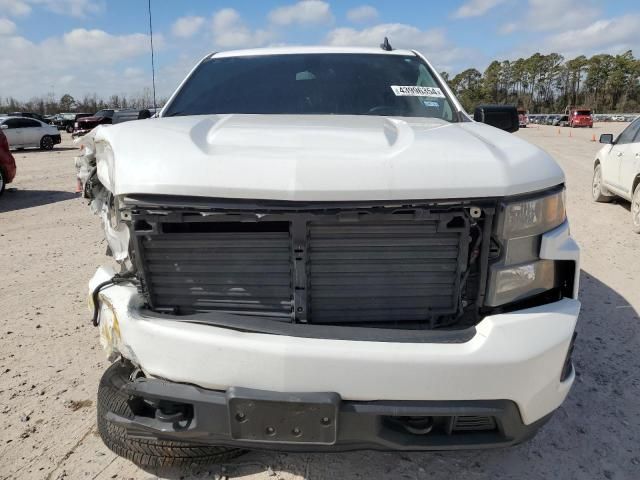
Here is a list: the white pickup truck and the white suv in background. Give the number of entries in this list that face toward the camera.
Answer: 1

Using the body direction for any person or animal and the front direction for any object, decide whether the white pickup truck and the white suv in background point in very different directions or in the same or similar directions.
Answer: very different directions

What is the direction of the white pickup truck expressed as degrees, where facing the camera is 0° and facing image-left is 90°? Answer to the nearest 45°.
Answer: approximately 0°

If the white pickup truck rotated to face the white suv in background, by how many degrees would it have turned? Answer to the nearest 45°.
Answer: approximately 135° to its left

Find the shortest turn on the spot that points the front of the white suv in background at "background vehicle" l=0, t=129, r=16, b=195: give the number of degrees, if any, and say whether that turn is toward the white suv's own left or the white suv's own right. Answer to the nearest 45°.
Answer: approximately 45° to the white suv's own left

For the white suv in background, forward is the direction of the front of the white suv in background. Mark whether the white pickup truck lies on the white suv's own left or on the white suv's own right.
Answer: on the white suv's own left

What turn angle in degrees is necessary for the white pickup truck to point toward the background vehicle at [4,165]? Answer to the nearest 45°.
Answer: approximately 135° to its right

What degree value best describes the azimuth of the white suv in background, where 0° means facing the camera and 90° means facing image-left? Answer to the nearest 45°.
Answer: approximately 135°

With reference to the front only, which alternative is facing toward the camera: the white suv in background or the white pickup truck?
the white pickup truck

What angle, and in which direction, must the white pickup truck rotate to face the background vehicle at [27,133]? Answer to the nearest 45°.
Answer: approximately 135° to its right
